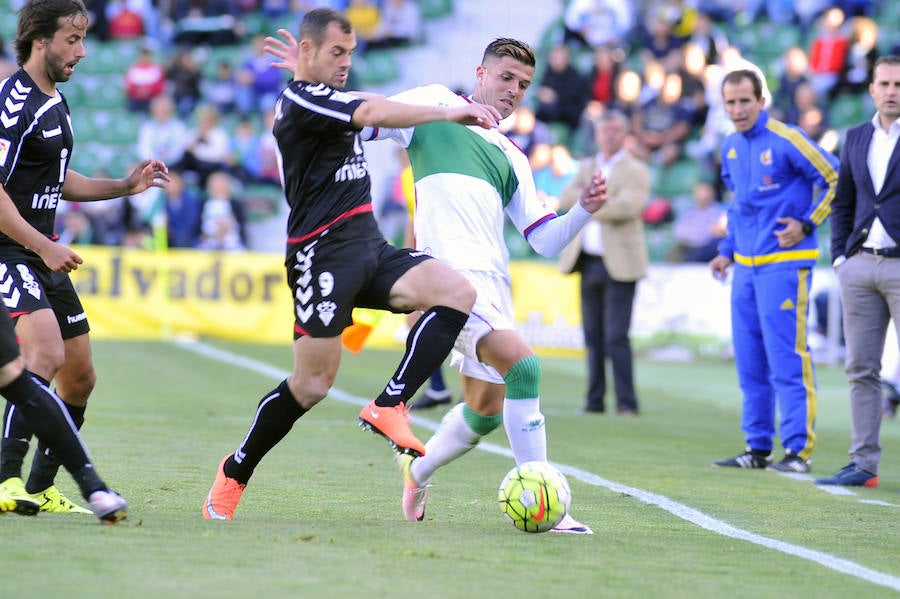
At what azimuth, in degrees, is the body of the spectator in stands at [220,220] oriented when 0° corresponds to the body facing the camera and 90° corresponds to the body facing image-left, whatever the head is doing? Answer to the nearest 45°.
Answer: approximately 0°

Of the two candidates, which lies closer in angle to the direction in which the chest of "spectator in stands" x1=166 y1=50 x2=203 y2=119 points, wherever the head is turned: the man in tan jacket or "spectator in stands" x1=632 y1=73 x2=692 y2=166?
the man in tan jacket

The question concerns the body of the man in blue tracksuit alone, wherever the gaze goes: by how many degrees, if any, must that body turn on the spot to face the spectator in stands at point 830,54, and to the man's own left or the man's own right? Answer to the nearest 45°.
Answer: approximately 135° to the man's own right

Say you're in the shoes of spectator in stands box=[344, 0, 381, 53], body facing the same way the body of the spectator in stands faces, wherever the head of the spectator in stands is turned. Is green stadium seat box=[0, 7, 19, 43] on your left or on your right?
on your right

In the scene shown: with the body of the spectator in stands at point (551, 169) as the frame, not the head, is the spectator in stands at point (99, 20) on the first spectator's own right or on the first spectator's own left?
on the first spectator's own right

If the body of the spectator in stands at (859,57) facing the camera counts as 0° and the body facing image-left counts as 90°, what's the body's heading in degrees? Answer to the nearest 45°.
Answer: approximately 45°

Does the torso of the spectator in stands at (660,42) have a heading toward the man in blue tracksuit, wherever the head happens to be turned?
yes
